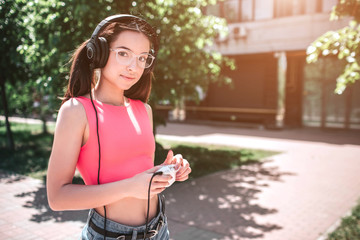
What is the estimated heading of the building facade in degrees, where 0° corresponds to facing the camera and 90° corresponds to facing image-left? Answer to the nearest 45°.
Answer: approximately 0°

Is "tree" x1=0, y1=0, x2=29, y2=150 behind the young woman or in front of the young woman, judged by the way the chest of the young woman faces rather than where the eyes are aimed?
behind

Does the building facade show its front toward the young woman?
yes

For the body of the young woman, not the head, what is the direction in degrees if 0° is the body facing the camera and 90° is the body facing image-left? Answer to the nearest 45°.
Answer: approximately 315°

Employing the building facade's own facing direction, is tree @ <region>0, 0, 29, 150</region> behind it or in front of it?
in front
